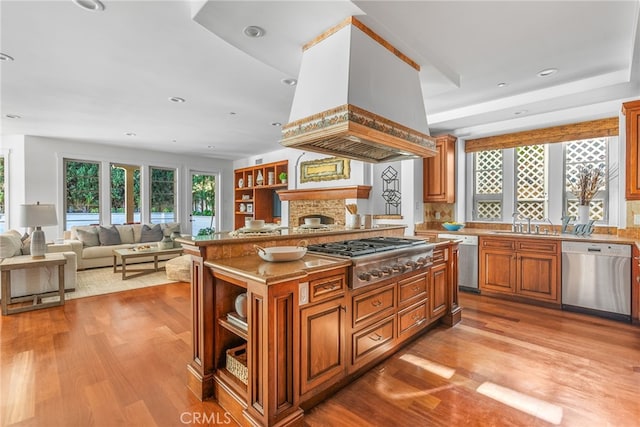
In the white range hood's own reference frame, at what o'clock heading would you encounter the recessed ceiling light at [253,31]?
The recessed ceiling light is roughly at 4 o'clock from the white range hood.

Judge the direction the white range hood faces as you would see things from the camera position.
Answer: facing the viewer and to the right of the viewer

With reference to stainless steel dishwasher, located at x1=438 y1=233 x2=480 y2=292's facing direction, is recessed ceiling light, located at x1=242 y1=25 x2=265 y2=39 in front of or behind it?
in front

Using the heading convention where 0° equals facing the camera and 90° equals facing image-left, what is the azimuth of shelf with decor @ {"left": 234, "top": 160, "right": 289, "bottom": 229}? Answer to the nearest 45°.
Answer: approximately 45°

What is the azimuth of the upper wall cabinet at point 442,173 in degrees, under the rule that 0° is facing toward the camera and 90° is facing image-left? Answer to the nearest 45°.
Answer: approximately 45°

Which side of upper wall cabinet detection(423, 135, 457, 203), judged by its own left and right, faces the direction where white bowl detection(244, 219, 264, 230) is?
front

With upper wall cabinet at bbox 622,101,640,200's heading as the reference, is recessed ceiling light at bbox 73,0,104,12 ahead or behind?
ahead

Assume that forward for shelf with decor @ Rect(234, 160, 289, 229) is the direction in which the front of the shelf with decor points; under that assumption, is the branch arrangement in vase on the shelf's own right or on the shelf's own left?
on the shelf's own left
